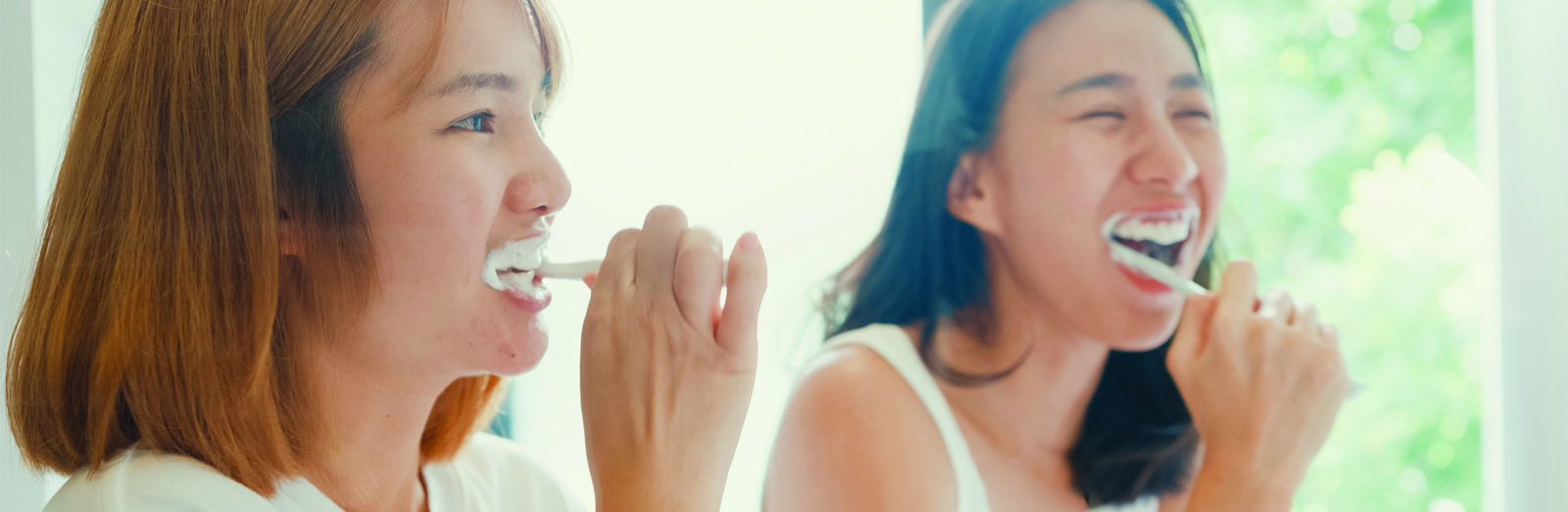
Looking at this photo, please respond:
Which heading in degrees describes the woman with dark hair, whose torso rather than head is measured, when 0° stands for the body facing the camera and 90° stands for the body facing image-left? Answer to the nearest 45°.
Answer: approximately 315°

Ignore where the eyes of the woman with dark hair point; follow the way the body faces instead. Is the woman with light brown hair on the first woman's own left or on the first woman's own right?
on the first woman's own right
